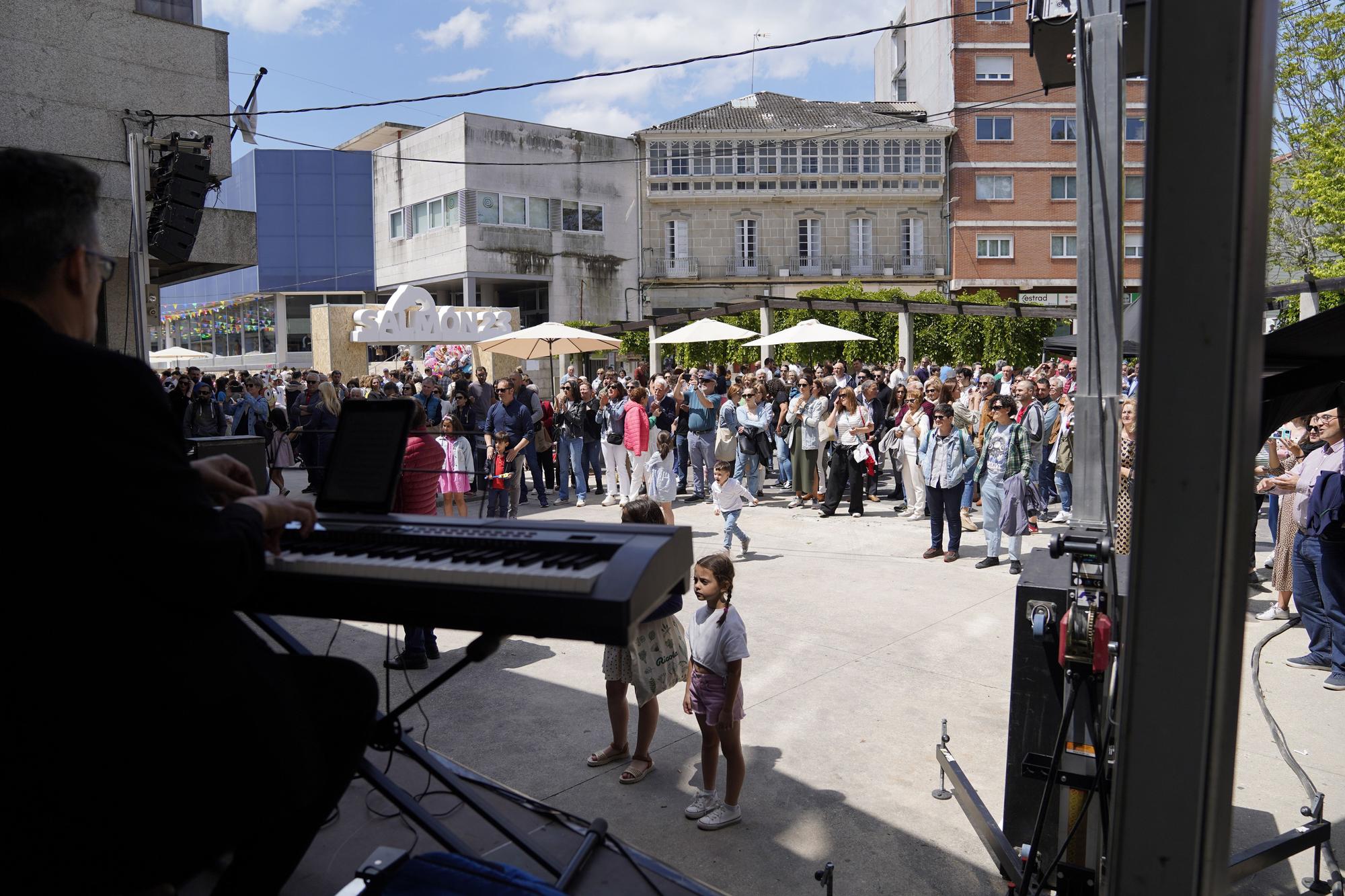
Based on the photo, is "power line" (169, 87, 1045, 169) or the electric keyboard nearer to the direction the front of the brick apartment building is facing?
the electric keyboard

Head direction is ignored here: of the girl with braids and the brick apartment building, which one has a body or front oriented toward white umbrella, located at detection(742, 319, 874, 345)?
the brick apartment building

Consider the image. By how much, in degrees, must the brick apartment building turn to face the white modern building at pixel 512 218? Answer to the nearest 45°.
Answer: approximately 45° to its right

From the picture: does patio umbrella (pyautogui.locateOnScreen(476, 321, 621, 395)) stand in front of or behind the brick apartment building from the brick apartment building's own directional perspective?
in front

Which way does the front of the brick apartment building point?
toward the camera

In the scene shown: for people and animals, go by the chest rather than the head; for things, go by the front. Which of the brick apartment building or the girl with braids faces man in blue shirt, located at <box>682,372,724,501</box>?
the brick apartment building

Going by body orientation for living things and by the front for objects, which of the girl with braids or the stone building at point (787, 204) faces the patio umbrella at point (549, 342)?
the stone building

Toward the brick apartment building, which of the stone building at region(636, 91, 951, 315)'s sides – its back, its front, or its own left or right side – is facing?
left

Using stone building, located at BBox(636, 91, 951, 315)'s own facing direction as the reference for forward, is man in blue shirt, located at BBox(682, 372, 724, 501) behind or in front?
in front

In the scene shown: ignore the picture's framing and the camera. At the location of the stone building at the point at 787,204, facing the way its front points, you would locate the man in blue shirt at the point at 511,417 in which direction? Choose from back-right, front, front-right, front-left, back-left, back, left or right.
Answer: front

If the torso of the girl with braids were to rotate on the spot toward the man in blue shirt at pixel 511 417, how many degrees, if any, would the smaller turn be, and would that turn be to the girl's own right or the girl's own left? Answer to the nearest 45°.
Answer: approximately 135° to the girl's own right

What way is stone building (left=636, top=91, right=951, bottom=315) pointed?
toward the camera

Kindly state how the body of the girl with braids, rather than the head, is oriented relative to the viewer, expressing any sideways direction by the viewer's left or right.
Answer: facing the viewer and to the left of the viewer

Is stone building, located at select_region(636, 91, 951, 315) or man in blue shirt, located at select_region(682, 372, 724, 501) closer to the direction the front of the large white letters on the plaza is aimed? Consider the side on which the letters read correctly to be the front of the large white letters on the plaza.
the man in blue shirt
